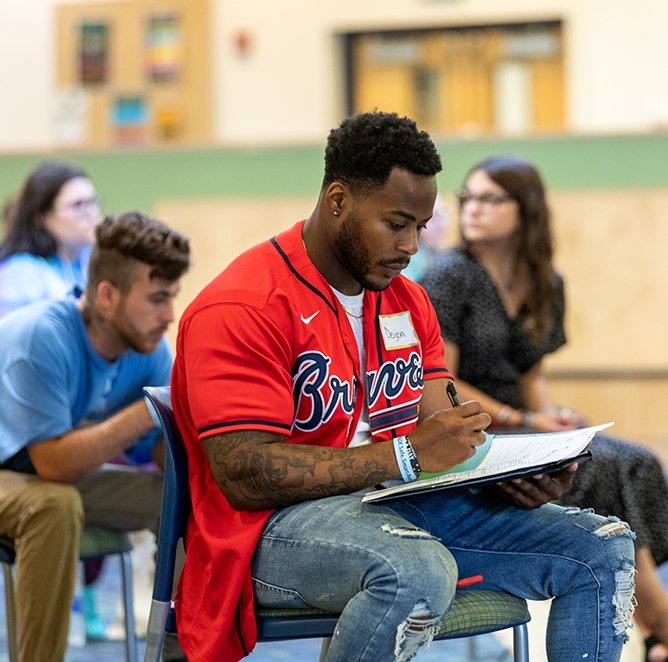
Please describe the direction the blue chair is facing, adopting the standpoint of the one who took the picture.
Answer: facing to the right of the viewer

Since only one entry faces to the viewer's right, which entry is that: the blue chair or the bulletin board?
the blue chair

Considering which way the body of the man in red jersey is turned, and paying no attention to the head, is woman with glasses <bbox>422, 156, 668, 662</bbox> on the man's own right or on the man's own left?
on the man's own left

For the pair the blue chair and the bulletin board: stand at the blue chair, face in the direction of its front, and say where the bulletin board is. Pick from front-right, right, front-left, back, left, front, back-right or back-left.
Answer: left

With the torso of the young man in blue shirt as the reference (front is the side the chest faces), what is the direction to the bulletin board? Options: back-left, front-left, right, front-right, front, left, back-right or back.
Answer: back-left

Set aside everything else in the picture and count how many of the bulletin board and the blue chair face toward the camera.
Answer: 1
